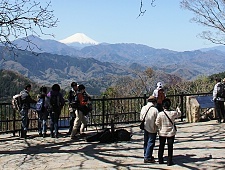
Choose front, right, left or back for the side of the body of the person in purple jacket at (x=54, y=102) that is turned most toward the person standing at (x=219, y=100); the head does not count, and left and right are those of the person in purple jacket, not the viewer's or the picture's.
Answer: right

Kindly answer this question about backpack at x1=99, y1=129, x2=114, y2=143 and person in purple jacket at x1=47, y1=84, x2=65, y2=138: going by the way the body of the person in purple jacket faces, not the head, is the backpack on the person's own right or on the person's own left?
on the person's own right

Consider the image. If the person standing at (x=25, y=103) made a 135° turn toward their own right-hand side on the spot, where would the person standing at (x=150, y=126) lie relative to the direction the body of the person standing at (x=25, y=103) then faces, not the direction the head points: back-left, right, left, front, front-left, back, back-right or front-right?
left

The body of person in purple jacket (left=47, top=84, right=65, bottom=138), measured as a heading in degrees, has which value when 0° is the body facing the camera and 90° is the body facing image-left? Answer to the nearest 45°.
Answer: approximately 180°

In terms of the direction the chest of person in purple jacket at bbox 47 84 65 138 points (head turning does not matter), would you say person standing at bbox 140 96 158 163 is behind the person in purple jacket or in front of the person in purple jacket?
behind
